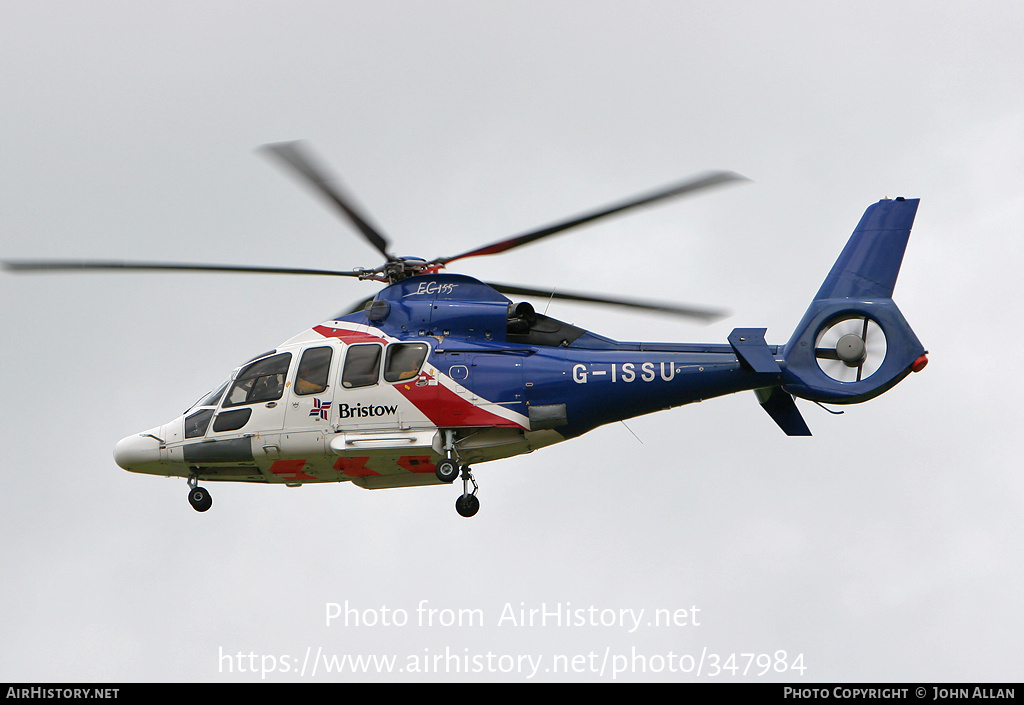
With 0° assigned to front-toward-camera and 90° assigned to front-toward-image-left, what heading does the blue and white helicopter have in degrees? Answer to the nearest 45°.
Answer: approximately 90°
